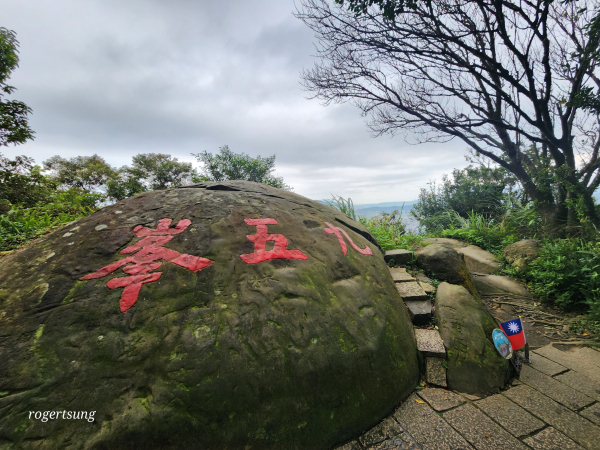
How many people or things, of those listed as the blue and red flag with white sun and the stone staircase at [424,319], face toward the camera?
2

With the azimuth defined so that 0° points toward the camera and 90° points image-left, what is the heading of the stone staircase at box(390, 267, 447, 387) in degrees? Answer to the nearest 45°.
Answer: approximately 0°

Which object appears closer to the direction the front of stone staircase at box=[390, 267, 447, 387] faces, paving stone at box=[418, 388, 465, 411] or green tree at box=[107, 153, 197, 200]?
the paving stone

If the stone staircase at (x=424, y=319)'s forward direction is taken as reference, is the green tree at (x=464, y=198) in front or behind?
behind

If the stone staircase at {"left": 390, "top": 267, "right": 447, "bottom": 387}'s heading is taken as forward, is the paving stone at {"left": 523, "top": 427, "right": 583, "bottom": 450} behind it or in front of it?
in front

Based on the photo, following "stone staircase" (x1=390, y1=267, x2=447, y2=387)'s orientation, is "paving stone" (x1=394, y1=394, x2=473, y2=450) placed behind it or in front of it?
in front

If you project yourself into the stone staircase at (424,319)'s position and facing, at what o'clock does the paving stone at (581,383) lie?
The paving stone is roughly at 9 o'clock from the stone staircase.

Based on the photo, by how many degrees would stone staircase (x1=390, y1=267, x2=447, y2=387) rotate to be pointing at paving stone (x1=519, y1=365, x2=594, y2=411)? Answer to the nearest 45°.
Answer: approximately 90° to its left
